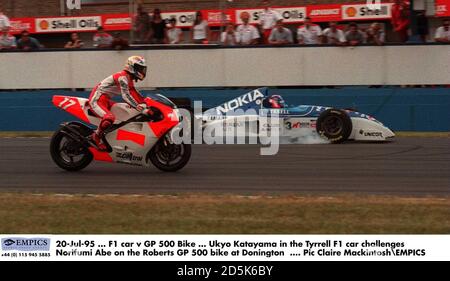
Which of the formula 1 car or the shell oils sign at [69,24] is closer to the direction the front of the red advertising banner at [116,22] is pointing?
the formula 1 car

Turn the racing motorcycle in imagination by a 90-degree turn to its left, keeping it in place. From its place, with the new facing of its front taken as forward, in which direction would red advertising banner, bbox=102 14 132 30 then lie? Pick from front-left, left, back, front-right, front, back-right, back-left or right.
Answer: front

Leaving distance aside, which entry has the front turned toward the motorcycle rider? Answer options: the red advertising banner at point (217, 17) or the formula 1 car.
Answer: the red advertising banner

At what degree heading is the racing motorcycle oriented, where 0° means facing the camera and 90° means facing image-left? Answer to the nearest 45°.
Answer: approximately 270°

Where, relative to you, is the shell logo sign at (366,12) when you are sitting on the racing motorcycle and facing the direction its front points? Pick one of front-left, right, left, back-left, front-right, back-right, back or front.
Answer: front-left

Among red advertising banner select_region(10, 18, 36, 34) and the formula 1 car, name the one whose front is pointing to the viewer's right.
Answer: the formula 1 car

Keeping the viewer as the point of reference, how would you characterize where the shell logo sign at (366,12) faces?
facing the viewer

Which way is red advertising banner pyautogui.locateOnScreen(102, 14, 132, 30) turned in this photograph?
toward the camera

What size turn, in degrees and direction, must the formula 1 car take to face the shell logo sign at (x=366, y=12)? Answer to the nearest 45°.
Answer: approximately 90° to its left

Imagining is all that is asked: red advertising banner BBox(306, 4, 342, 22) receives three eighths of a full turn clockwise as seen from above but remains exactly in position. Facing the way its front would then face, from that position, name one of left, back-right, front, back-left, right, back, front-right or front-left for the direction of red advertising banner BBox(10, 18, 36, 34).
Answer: front-left

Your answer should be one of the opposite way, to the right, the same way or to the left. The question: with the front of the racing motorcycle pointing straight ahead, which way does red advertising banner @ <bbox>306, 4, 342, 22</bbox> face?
to the right

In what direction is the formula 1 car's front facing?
to the viewer's right

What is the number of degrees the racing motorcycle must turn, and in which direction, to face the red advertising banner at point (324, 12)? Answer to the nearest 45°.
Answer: approximately 45° to its left

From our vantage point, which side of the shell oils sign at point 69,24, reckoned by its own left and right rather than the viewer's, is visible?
front

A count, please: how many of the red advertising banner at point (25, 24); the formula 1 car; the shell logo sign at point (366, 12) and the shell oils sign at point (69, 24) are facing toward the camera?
3
